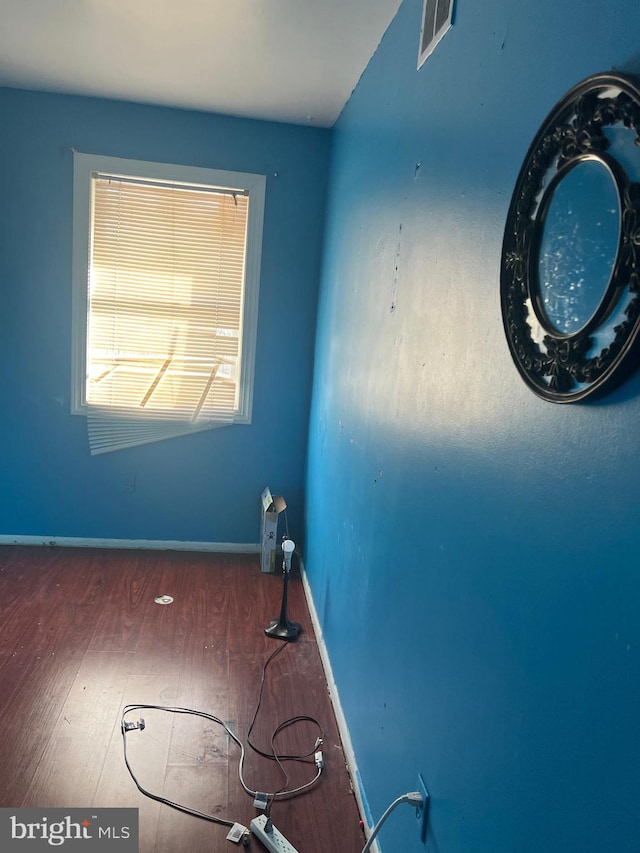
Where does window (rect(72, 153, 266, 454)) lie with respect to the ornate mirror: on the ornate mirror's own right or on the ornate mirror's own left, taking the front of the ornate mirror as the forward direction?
on the ornate mirror's own right

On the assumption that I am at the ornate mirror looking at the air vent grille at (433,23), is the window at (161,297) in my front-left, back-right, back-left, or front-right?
front-left

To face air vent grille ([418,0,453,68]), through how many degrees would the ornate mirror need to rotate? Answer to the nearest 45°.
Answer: approximately 90° to its right

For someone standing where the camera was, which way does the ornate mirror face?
facing the viewer and to the left of the viewer
